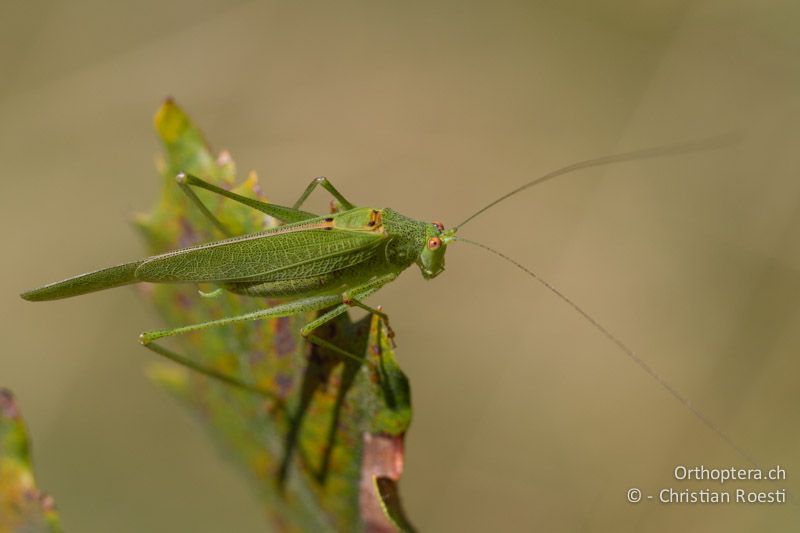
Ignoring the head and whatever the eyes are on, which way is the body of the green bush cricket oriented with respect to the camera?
to the viewer's right

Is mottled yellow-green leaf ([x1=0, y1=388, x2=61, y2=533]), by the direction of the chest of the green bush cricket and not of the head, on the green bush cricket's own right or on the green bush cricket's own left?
on the green bush cricket's own right
